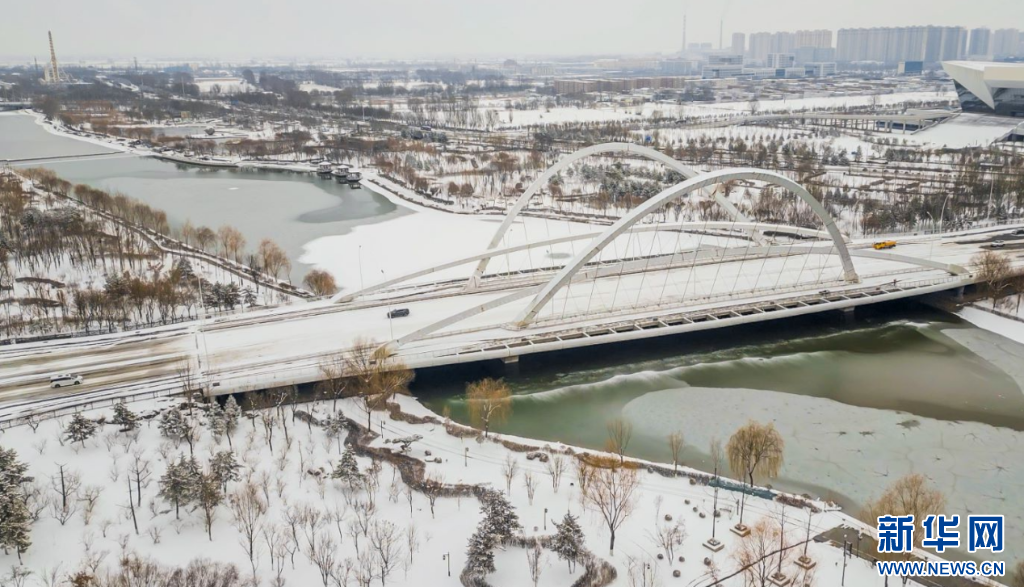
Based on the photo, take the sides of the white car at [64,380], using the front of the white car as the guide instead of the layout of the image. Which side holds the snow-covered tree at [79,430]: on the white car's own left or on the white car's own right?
on the white car's own right

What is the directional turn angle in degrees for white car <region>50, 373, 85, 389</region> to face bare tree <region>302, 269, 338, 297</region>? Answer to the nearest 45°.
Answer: approximately 45° to its left

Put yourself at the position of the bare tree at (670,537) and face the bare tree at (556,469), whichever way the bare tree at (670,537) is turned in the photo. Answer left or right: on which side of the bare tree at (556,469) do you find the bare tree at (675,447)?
right

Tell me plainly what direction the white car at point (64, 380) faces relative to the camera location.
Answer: facing to the right of the viewer

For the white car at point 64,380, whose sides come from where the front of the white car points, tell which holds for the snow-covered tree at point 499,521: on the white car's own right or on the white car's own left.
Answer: on the white car's own right

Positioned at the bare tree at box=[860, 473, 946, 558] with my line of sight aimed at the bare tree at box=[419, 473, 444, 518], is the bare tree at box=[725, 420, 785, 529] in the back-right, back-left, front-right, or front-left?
front-right

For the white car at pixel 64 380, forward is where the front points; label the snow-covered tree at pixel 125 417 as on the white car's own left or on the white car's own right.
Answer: on the white car's own right

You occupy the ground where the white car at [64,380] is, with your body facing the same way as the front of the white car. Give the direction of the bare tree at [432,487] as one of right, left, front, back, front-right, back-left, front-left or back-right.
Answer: front-right

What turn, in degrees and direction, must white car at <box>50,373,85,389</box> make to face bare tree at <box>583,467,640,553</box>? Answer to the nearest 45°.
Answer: approximately 45° to its right

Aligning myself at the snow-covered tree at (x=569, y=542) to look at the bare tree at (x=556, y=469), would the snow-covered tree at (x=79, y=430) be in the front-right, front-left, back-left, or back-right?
front-left

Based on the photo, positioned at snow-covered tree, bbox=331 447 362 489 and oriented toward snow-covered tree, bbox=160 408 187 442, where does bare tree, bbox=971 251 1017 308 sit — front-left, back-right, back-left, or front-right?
back-right

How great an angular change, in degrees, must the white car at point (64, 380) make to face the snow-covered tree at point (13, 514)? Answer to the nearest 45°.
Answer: approximately 90° to its right

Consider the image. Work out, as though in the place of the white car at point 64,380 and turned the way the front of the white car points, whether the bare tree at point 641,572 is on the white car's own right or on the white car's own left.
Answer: on the white car's own right

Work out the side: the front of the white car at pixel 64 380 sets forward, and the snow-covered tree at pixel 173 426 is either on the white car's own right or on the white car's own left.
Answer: on the white car's own right

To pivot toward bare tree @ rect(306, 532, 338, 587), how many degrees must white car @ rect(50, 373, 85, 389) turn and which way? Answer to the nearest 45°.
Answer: approximately 90° to its right

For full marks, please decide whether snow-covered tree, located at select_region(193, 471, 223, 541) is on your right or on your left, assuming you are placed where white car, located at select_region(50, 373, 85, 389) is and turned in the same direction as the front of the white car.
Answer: on your right

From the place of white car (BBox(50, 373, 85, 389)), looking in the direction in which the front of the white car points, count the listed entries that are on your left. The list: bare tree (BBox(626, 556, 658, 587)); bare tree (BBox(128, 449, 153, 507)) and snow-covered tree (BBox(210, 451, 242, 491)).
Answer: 0

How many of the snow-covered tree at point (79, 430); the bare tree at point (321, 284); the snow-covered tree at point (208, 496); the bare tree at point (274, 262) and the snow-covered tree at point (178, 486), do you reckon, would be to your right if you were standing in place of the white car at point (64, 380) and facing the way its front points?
3

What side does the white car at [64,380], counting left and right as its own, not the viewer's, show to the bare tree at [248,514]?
right
